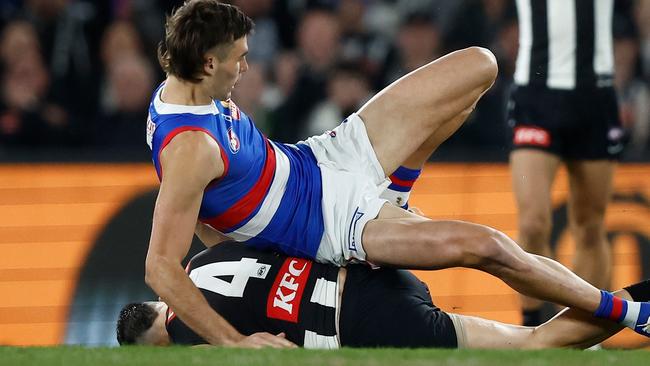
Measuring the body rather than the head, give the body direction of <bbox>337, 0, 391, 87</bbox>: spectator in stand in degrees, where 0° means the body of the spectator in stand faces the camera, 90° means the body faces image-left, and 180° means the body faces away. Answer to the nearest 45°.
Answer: approximately 0°

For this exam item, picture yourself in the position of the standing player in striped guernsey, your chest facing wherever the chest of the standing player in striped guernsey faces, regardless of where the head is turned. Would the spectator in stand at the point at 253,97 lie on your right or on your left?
on your right

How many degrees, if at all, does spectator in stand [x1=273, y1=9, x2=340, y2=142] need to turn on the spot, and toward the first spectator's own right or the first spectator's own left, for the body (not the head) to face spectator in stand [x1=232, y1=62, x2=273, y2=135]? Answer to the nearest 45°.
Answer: approximately 45° to the first spectator's own right

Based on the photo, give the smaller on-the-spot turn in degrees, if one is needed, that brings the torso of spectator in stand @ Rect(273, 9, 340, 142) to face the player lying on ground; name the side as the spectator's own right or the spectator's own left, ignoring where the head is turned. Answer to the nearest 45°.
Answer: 0° — they already face them

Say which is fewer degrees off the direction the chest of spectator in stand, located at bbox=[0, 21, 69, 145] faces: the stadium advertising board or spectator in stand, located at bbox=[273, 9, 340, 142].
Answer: the stadium advertising board

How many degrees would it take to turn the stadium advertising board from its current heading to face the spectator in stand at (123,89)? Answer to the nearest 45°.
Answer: approximately 180°

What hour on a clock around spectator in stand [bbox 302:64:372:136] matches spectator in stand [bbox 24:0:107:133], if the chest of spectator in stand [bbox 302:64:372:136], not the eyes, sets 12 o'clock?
spectator in stand [bbox 24:0:107:133] is roughly at 3 o'clock from spectator in stand [bbox 302:64:372:136].

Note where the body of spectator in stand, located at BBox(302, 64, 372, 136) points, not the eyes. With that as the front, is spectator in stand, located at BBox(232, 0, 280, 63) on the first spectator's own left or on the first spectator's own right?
on the first spectator's own right
